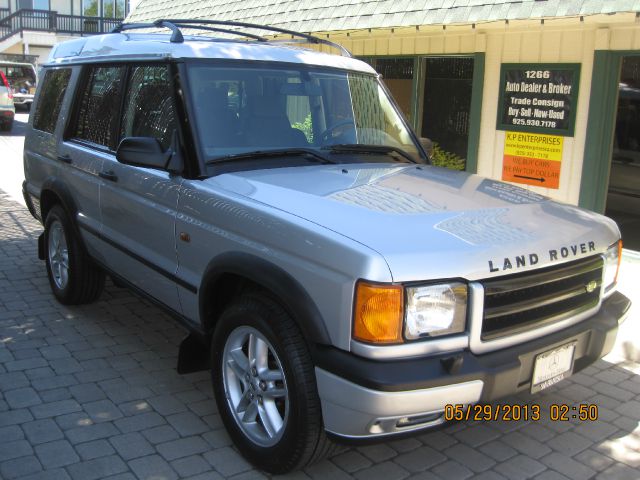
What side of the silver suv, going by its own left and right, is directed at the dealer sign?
left

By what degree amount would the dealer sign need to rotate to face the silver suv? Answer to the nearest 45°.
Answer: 0° — it already faces it

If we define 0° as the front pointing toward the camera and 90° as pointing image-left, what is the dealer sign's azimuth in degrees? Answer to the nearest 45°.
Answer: approximately 0°

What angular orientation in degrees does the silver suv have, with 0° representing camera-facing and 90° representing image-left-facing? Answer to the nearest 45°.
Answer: approximately 315°
